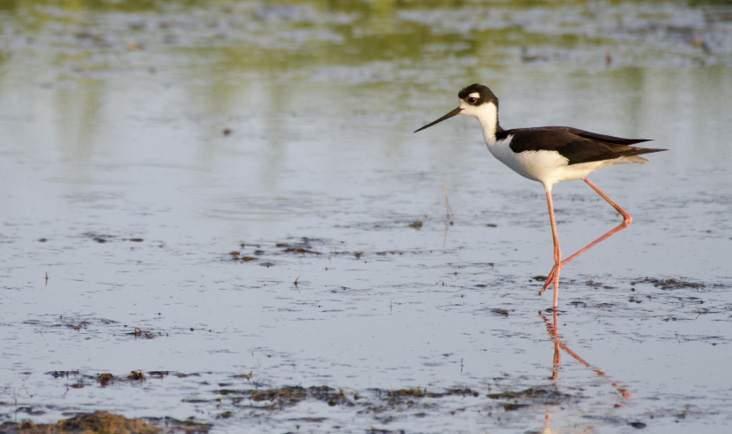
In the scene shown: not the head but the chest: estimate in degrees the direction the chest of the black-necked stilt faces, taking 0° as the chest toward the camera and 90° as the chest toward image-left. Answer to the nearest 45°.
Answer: approximately 90°
